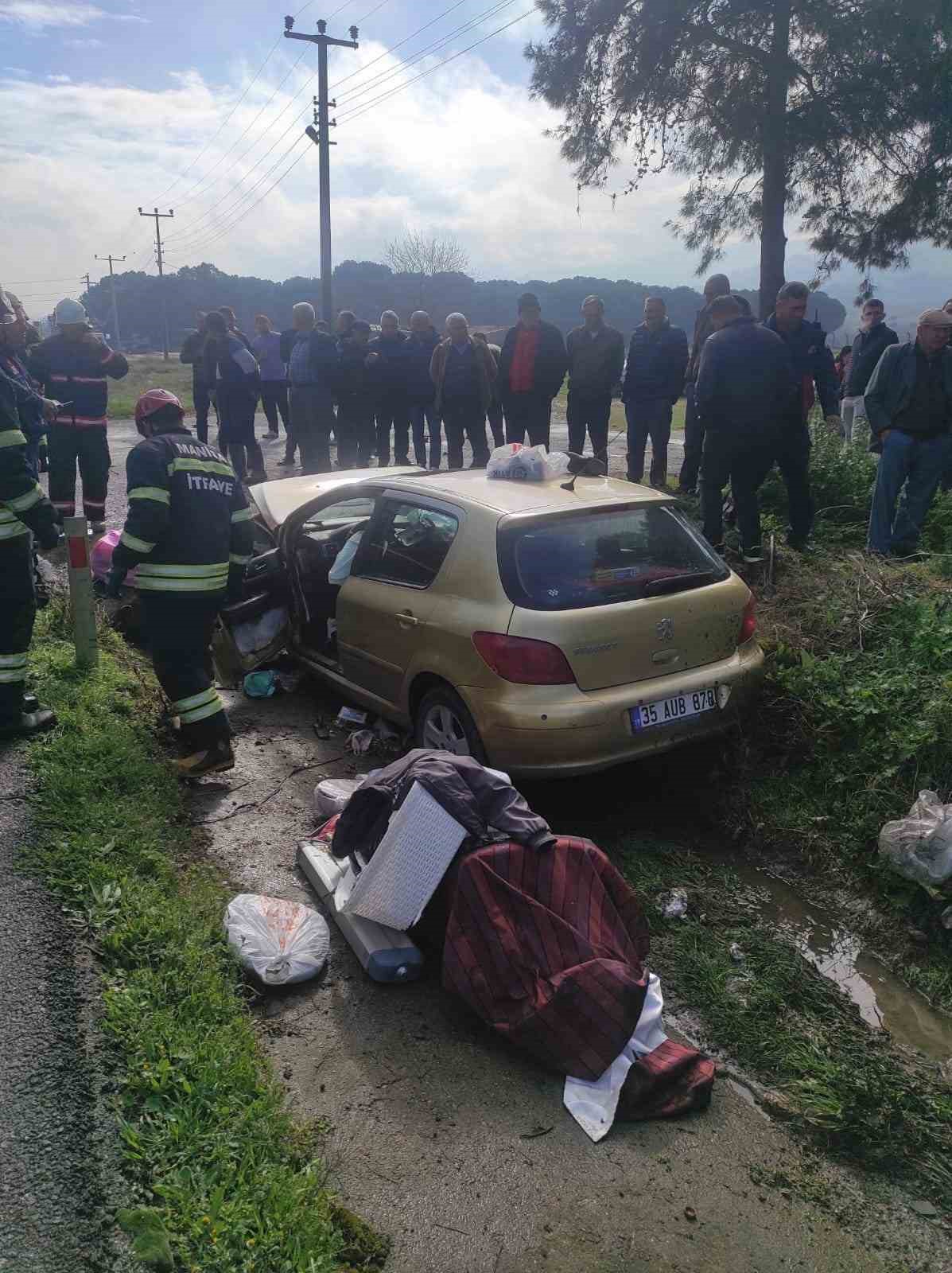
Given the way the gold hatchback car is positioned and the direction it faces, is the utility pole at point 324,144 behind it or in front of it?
in front

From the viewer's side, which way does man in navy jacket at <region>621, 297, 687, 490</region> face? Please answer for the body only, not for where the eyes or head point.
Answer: toward the camera

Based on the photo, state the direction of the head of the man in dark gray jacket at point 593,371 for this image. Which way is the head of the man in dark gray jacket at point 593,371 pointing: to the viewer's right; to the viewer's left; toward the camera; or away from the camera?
toward the camera

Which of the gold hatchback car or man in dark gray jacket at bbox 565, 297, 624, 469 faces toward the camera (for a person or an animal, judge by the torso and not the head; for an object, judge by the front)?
the man in dark gray jacket

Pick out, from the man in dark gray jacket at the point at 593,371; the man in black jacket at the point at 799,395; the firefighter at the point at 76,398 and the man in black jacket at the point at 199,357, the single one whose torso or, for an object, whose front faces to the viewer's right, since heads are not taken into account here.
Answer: the man in black jacket at the point at 199,357

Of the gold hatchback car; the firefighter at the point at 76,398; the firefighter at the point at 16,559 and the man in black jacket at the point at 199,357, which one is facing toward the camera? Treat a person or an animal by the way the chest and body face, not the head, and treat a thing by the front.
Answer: the firefighter at the point at 76,398

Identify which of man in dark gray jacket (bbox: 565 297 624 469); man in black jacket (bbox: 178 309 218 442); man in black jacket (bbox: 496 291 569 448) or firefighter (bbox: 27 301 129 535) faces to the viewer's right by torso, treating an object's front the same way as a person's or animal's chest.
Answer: man in black jacket (bbox: 178 309 218 442)

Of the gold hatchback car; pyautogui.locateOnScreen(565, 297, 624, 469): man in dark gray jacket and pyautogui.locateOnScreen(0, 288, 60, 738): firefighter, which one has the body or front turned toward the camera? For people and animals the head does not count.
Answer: the man in dark gray jacket

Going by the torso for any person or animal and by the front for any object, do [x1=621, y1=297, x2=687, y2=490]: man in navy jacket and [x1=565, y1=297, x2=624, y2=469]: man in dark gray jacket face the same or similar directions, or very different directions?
same or similar directions

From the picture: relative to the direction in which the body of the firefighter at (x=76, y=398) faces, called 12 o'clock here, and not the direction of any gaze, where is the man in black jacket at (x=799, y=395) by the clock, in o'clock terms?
The man in black jacket is roughly at 10 o'clock from the firefighter.

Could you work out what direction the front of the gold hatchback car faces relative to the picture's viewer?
facing away from the viewer and to the left of the viewer

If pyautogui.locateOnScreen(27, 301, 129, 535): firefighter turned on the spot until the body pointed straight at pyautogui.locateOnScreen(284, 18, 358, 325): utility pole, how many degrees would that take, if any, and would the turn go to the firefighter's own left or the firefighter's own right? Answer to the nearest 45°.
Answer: approximately 180°

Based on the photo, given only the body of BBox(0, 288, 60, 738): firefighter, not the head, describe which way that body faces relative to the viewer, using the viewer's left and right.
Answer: facing to the right of the viewer

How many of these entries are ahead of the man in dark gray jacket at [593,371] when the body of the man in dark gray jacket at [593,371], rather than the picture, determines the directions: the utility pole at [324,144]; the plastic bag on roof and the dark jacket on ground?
2

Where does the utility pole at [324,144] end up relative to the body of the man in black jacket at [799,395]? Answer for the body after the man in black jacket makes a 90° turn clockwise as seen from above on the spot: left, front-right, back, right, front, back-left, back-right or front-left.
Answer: front

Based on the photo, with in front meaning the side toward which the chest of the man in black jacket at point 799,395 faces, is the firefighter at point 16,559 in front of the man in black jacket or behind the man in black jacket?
in front

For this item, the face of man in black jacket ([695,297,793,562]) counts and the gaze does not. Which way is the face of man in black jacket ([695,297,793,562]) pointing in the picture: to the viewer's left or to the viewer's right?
to the viewer's left

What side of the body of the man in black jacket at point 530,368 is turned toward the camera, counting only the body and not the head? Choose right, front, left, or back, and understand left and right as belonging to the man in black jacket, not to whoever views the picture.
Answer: front
